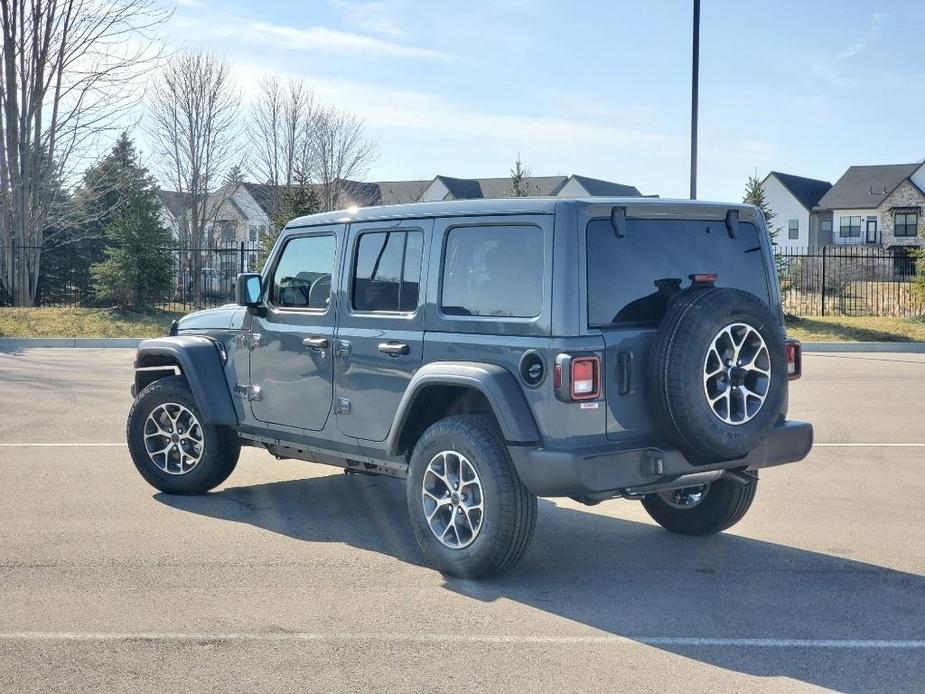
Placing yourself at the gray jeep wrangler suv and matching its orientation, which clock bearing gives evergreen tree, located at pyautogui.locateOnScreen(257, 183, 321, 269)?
The evergreen tree is roughly at 1 o'clock from the gray jeep wrangler suv.

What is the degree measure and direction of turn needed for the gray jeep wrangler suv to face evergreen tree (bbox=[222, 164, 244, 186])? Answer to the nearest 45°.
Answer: approximately 45° to its right

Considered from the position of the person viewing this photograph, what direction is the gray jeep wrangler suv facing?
facing away from the viewer and to the left of the viewer

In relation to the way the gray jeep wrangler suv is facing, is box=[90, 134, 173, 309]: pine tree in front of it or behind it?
in front
